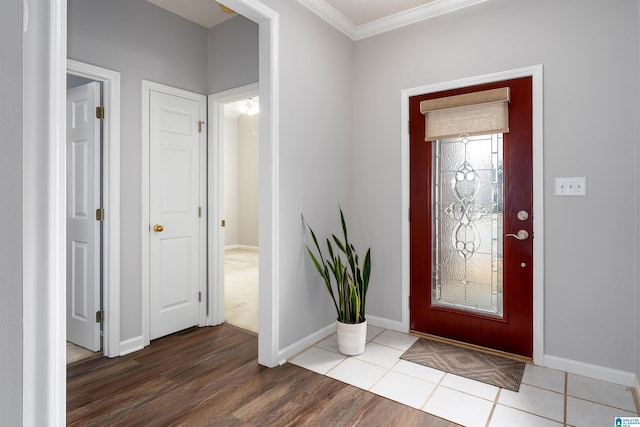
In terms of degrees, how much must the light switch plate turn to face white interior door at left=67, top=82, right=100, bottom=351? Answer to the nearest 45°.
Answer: approximately 45° to its right

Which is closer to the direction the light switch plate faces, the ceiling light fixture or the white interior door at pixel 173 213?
the white interior door

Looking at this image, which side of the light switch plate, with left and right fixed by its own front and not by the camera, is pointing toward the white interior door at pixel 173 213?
right

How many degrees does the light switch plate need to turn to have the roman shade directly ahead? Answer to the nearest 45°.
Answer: approximately 90° to its right

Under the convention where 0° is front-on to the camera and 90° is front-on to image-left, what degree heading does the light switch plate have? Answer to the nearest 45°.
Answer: approximately 0°

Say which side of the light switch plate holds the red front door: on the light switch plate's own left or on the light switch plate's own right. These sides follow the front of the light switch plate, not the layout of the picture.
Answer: on the light switch plate's own right
